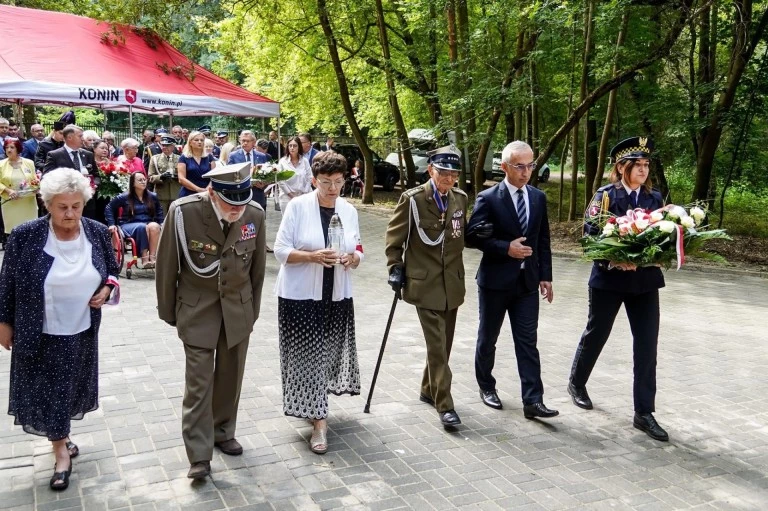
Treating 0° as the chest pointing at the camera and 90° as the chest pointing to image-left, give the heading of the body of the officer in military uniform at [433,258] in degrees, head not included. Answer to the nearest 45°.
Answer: approximately 315°

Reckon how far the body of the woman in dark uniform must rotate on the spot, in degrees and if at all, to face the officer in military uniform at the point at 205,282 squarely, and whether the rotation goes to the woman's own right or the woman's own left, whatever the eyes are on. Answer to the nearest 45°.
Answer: approximately 90° to the woman's own right

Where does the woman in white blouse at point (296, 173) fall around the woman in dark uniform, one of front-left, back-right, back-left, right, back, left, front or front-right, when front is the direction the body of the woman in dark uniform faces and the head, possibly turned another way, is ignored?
back

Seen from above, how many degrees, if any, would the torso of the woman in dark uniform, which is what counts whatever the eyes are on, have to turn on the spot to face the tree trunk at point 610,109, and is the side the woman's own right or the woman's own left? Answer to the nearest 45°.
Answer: approximately 135° to the woman's own left

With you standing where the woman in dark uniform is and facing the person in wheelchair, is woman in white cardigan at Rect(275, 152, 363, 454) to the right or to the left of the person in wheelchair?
left

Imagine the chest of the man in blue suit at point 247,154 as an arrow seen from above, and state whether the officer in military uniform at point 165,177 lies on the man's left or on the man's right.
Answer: on the man's right

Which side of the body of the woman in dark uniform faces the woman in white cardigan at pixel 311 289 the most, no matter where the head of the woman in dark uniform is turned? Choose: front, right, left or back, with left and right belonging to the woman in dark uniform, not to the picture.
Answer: right

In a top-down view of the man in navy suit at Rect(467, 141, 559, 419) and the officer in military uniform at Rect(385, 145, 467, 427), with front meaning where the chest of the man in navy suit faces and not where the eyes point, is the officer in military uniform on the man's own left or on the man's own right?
on the man's own right

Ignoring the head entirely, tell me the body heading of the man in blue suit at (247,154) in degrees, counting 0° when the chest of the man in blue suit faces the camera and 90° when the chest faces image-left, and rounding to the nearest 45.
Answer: approximately 0°

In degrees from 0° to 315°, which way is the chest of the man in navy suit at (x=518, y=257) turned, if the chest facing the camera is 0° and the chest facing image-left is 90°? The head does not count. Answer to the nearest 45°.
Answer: approximately 315°
